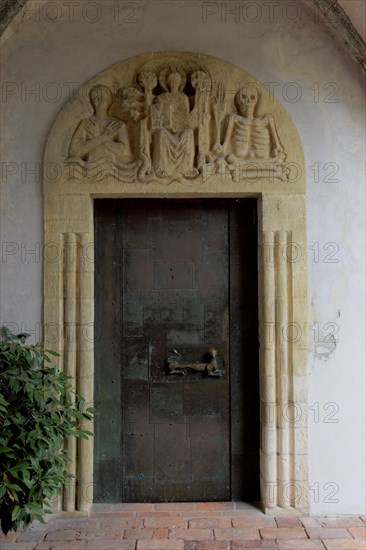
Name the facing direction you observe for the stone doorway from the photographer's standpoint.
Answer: facing the viewer
